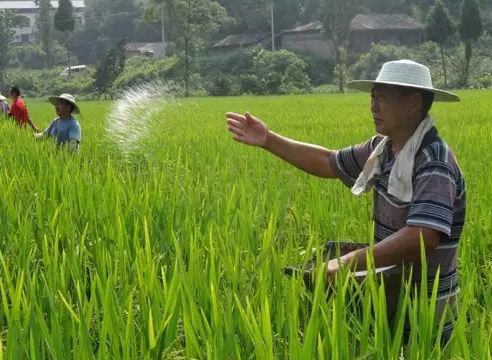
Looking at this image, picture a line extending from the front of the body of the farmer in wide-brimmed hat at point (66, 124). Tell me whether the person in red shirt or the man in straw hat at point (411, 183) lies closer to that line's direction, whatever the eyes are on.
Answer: the man in straw hat

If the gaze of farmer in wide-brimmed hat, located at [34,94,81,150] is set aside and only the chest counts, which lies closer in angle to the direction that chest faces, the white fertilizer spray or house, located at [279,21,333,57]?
the white fertilizer spray

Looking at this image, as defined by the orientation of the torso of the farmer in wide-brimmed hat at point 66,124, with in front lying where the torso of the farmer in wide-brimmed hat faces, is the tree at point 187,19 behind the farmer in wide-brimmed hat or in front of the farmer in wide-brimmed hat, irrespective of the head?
behind

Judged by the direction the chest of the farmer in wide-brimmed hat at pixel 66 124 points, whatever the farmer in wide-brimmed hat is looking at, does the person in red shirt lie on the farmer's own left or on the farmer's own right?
on the farmer's own right

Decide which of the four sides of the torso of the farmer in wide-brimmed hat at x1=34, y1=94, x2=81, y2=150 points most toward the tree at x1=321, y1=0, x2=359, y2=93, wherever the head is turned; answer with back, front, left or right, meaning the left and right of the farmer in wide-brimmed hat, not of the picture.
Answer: back

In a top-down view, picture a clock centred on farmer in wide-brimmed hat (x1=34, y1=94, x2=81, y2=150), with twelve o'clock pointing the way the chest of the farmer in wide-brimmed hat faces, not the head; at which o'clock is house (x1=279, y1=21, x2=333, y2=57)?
The house is roughly at 5 o'clock from the farmer in wide-brimmed hat.

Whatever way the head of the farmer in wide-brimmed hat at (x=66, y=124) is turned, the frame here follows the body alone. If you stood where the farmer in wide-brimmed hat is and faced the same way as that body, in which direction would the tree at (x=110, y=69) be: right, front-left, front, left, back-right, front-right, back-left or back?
back-right

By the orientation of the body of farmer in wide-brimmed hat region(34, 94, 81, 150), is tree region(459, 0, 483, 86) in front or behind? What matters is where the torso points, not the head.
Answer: behind

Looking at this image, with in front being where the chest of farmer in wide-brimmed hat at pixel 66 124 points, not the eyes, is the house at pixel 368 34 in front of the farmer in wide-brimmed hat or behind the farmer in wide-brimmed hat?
behind

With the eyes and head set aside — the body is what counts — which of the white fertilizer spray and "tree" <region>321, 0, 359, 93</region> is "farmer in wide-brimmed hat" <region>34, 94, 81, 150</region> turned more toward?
the white fertilizer spray

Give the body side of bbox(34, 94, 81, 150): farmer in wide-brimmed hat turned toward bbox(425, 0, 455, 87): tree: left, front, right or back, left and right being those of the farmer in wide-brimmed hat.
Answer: back
